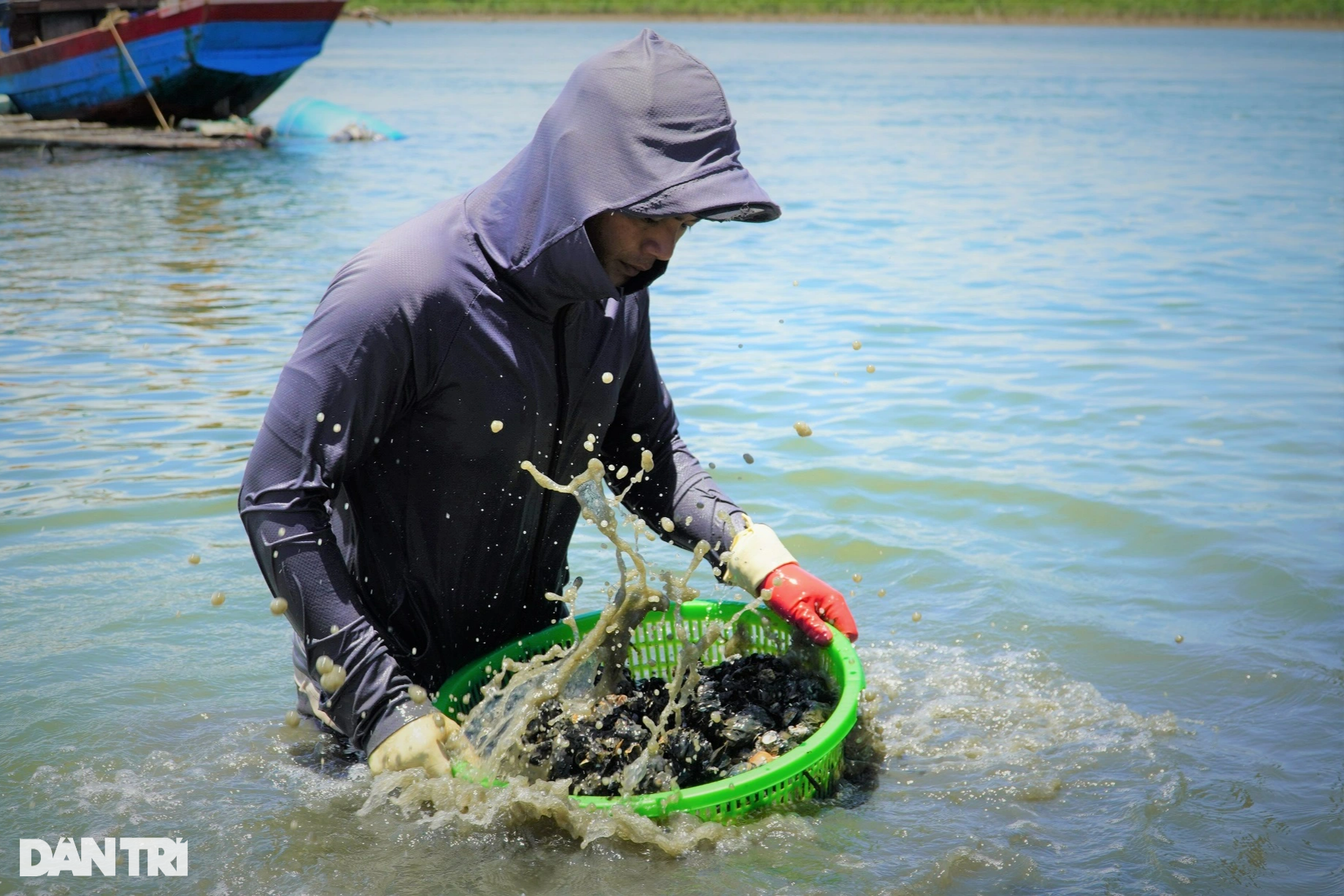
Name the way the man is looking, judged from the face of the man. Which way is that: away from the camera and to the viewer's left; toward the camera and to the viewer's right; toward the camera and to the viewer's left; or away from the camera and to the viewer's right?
toward the camera and to the viewer's right

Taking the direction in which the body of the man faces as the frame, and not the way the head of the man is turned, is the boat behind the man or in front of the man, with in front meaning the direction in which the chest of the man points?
behind

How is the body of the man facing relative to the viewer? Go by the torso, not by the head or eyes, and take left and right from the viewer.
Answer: facing the viewer and to the right of the viewer

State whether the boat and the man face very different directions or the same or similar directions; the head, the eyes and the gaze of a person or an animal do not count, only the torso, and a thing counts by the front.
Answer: same or similar directions

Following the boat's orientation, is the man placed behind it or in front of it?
in front

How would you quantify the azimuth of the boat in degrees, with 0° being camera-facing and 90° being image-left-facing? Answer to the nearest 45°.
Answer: approximately 315°

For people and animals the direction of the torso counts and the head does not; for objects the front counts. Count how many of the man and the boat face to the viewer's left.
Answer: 0
